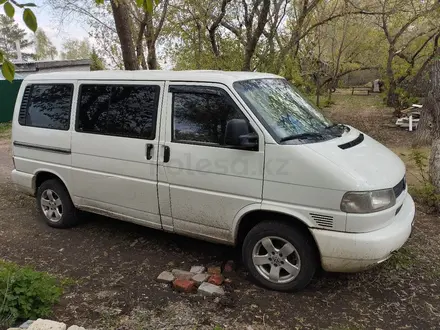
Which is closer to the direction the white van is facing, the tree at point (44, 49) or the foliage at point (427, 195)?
the foliage

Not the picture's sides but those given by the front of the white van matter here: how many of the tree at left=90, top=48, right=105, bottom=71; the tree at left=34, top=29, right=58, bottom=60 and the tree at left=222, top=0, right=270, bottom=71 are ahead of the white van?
0

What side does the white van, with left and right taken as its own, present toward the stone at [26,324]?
right

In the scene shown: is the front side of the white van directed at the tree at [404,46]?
no

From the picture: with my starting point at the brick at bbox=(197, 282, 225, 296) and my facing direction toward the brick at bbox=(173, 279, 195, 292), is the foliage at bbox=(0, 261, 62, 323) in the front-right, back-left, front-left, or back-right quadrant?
front-left

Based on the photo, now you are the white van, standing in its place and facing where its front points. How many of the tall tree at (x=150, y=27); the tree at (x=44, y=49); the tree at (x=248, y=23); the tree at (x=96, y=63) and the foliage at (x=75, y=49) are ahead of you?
0

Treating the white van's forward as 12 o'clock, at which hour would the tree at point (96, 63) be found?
The tree is roughly at 7 o'clock from the white van.

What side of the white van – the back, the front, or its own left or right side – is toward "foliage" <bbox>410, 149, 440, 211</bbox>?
left

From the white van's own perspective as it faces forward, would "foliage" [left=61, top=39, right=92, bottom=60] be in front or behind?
behind

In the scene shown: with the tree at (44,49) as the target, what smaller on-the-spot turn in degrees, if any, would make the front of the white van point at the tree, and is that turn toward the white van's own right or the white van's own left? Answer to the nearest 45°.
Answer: approximately 180°

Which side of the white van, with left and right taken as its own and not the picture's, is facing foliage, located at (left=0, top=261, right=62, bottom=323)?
right

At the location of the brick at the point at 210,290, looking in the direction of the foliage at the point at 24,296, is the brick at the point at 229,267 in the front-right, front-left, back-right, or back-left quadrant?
back-right

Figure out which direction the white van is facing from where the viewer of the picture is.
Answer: facing the viewer and to the right of the viewer

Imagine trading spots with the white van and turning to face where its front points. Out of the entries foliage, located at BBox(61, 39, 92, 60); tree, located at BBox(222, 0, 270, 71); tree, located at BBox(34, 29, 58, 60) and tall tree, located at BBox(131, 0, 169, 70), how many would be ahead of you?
0

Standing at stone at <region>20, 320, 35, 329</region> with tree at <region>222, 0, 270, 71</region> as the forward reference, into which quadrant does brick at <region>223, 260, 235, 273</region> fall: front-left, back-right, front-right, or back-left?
front-right
